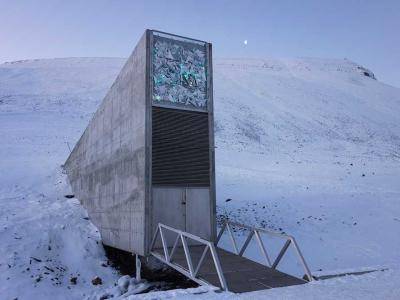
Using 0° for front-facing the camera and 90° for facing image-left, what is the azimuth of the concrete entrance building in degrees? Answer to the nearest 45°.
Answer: approximately 315°
